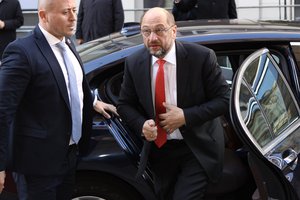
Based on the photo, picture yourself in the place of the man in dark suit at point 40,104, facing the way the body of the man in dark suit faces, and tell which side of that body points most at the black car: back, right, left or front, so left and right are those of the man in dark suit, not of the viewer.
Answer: left

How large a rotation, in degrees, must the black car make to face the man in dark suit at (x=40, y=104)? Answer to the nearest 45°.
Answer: approximately 135° to its right

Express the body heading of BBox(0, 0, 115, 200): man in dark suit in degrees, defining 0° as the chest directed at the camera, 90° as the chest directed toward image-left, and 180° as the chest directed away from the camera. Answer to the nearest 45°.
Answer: approximately 315°

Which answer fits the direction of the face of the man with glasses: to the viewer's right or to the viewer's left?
to the viewer's left

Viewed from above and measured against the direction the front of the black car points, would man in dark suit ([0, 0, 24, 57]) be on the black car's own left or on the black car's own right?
on the black car's own left

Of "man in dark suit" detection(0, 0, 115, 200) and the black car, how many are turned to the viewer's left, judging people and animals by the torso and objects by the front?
0

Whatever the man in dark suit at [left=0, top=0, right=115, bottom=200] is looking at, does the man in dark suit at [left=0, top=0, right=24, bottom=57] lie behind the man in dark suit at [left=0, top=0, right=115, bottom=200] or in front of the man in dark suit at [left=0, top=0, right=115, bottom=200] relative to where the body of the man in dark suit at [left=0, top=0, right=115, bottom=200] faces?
behind

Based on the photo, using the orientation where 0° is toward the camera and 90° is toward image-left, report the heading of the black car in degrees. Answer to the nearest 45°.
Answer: approximately 270°
